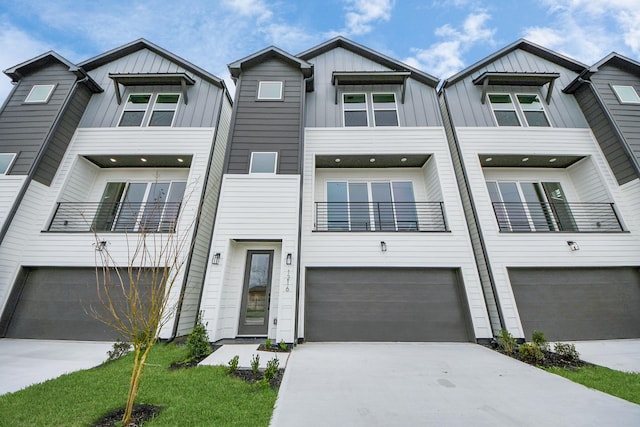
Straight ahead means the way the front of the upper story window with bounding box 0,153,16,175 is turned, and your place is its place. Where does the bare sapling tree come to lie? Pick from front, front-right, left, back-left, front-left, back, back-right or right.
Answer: front-left

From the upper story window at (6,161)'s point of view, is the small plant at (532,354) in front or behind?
in front

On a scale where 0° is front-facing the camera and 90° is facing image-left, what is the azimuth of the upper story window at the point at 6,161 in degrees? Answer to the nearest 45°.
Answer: approximately 0°

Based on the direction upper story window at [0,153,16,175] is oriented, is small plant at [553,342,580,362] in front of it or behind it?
in front

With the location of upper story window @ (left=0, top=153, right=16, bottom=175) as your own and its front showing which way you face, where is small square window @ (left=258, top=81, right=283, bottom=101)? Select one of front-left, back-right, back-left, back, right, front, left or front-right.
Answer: front-left

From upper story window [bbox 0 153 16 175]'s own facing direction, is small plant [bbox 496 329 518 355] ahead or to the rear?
ahead

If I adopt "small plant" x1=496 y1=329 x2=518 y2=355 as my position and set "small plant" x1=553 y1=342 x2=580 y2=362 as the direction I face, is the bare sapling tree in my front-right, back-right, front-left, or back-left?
back-right

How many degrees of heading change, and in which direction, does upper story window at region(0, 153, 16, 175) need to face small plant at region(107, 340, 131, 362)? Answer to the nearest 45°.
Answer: approximately 45° to its left
